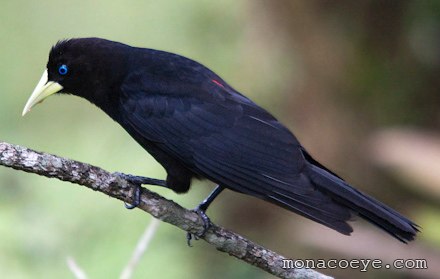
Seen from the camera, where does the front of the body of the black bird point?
to the viewer's left
